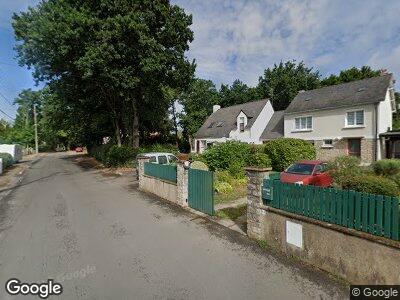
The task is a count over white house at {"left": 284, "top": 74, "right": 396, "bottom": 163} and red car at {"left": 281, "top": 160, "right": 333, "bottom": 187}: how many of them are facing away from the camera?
0

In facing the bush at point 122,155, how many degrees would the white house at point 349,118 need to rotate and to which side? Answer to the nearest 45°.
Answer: approximately 90° to its right

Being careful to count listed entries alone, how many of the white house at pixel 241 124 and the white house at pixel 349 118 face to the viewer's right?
0

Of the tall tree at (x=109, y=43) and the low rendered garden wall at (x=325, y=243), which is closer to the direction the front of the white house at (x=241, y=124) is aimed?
the tall tree

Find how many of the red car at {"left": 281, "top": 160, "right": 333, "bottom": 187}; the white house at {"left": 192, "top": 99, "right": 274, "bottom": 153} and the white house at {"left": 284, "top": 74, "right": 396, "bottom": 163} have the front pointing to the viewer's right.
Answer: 0

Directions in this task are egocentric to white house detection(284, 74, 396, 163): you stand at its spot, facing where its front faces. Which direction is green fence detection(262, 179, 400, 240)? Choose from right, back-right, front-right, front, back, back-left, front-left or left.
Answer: front-left

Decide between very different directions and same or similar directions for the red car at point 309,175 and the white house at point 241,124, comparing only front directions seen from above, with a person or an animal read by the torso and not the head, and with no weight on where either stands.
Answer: same or similar directions

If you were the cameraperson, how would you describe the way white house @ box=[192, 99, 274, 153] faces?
facing the viewer and to the left of the viewer

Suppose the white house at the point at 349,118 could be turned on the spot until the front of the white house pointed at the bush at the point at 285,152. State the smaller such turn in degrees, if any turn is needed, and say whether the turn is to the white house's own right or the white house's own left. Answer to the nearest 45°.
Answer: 0° — it already faces it

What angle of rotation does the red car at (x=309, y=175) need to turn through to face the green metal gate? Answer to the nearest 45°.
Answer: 0° — it already faces it

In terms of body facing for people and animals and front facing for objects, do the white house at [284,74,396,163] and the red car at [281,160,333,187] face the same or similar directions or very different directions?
same or similar directions

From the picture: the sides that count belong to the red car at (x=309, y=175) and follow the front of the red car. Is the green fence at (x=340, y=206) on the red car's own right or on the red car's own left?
on the red car's own left

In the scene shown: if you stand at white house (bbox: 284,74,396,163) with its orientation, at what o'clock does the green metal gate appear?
The green metal gate is roughly at 11 o'clock from the white house.

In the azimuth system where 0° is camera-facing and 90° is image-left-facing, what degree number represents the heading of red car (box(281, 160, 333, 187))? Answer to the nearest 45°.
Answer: approximately 45°

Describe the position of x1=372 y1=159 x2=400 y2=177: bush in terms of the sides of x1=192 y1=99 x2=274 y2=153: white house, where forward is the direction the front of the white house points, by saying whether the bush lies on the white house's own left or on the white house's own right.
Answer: on the white house's own left

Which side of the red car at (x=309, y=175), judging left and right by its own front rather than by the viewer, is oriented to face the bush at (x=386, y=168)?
back

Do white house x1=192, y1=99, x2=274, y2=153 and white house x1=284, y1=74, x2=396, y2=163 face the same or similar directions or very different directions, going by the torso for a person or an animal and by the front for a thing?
same or similar directions

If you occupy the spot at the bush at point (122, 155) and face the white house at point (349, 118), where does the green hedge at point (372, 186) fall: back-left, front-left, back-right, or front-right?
front-right
